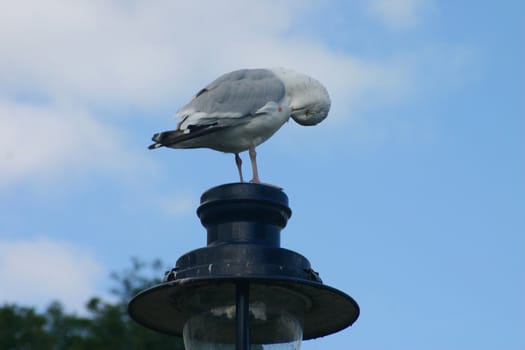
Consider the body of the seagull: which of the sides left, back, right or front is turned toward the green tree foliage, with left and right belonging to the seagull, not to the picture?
left

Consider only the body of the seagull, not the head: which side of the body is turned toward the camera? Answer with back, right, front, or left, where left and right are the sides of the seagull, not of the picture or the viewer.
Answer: right
